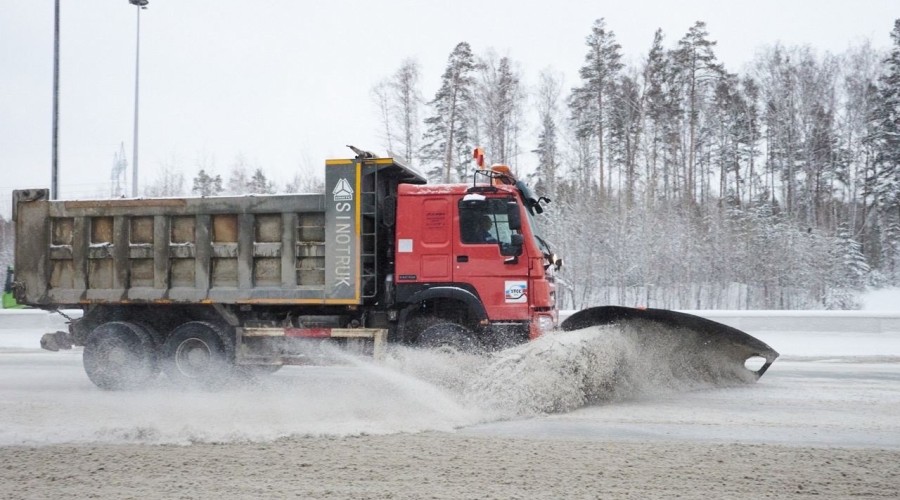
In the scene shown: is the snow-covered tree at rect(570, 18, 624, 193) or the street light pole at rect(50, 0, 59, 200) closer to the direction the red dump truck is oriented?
the snow-covered tree

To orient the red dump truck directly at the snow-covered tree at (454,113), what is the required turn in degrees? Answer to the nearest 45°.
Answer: approximately 90° to its left

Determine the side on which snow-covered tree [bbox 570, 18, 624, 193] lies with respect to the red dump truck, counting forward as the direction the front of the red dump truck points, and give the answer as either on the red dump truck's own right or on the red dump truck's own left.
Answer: on the red dump truck's own left

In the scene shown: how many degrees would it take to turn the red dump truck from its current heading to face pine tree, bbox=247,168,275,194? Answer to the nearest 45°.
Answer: approximately 90° to its left

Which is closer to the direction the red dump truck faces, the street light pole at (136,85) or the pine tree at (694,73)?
the pine tree

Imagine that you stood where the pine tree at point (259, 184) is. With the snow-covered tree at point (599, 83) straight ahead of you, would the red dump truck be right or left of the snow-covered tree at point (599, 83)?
right

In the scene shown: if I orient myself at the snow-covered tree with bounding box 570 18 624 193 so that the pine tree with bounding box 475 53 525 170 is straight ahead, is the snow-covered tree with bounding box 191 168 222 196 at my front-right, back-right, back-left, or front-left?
front-right

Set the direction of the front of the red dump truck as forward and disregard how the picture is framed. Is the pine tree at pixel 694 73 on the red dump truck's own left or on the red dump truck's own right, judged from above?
on the red dump truck's own left

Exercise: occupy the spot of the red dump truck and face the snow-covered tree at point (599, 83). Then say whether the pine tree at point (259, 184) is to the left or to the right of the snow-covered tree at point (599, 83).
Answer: left

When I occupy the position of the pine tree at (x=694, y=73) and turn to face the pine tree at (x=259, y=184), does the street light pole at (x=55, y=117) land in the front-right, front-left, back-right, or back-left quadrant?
front-left

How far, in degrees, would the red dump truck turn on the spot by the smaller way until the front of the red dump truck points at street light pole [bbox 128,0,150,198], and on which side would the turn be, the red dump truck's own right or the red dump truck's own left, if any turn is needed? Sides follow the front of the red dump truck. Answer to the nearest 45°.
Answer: approximately 135° to the red dump truck's own left

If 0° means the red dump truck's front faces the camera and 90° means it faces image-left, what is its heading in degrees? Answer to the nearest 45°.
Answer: approximately 270°

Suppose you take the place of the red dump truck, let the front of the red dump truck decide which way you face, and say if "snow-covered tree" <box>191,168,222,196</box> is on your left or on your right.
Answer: on your left

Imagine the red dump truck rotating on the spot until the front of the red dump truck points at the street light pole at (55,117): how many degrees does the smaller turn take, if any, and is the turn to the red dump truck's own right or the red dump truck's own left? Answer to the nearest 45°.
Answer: approximately 135° to the red dump truck's own left
